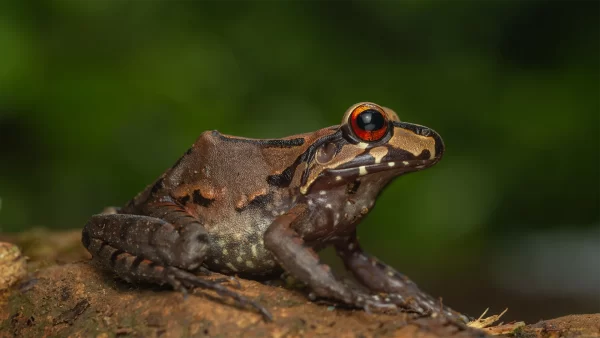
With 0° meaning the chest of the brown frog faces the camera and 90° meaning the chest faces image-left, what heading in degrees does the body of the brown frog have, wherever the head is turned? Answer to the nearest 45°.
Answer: approximately 270°
